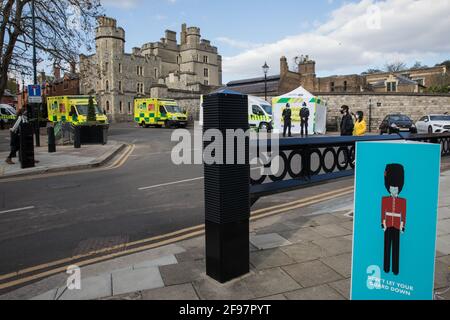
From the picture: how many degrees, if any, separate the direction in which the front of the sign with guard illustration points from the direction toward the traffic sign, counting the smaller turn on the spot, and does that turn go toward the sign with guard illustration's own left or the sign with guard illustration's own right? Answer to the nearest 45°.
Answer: approximately 135° to the sign with guard illustration's own right

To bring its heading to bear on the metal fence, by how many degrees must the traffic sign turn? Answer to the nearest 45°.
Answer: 0° — it already faces it

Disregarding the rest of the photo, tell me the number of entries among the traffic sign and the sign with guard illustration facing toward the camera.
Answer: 2

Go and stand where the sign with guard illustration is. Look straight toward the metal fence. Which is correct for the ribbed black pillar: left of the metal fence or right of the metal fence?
left

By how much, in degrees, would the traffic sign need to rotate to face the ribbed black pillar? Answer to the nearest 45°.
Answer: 0° — it already faces it

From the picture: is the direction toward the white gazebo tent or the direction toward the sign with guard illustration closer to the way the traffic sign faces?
the sign with guard illustration

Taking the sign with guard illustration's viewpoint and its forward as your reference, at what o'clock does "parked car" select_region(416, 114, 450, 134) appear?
The parked car is roughly at 6 o'clock from the sign with guard illustration.

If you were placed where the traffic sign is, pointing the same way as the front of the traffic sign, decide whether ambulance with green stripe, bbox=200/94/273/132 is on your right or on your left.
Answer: on your left

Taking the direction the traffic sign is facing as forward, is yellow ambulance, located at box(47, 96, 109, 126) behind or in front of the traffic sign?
behind

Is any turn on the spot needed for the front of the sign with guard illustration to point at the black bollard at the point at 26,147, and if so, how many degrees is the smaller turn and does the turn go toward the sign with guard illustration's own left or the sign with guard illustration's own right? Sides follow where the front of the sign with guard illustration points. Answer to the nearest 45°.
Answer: approximately 135° to the sign with guard illustration's own right

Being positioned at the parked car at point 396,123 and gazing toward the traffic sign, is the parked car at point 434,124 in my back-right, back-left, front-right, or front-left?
back-left

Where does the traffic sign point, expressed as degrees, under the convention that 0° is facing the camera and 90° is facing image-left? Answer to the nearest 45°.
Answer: approximately 0°

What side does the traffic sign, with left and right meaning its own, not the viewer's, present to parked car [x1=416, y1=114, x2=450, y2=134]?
left

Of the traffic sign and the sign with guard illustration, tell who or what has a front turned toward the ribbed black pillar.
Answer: the traffic sign

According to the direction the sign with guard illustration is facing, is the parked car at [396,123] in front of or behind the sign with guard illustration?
behind
